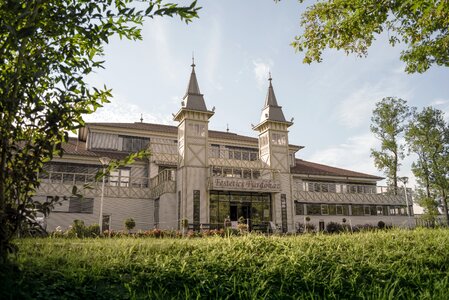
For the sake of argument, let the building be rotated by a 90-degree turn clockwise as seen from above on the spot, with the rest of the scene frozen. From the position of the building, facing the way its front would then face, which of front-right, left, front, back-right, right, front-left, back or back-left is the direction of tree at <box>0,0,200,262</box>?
front-left

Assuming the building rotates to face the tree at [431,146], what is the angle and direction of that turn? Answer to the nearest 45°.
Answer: approximately 90° to its left

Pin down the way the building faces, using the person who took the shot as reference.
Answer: facing the viewer and to the right of the viewer
